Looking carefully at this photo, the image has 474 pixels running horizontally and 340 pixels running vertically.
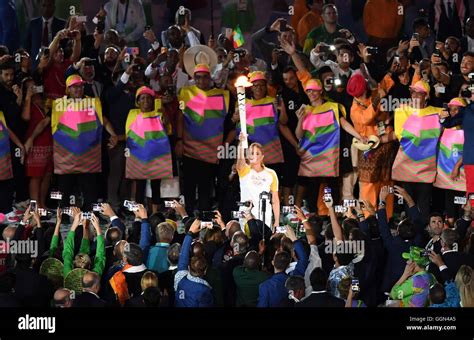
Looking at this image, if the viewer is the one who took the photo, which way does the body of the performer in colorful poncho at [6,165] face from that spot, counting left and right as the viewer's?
facing the viewer

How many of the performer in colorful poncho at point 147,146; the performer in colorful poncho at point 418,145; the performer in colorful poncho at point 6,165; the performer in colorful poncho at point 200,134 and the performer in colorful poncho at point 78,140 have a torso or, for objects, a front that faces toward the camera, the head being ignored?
5

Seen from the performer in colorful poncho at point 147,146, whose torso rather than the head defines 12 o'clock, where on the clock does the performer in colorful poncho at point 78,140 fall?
the performer in colorful poncho at point 78,140 is roughly at 3 o'clock from the performer in colorful poncho at point 147,146.

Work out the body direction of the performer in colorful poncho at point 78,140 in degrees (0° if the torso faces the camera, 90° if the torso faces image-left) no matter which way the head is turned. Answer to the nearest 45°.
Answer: approximately 0°

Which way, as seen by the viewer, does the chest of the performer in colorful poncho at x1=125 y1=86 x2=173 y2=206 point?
toward the camera

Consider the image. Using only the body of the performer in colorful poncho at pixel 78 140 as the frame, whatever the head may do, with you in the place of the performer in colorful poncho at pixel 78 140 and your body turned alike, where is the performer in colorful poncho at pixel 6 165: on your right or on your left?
on your right

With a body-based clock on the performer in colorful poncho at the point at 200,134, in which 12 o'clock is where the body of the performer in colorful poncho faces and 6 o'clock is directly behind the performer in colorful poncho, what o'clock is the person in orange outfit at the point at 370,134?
The person in orange outfit is roughly at 9 o'clock from the performer in colorful poncho.

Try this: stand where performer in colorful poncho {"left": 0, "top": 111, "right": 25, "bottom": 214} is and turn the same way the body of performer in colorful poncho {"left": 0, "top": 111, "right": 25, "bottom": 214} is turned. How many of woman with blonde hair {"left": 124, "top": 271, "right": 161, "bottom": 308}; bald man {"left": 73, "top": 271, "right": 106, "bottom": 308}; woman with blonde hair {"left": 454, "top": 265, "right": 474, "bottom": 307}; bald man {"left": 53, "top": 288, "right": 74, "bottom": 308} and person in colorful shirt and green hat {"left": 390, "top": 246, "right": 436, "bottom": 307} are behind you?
0

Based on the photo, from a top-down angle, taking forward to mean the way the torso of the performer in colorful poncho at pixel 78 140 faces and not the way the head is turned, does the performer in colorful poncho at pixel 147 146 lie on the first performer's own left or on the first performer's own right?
on the first performer's own left

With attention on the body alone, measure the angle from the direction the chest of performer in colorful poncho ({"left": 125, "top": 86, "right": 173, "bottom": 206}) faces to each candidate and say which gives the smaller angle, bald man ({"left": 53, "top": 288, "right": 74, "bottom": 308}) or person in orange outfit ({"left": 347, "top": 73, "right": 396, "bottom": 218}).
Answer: the bald man

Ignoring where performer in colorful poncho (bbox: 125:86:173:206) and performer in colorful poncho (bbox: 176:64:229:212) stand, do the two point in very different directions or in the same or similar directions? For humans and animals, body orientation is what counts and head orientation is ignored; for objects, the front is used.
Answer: same or similar directions

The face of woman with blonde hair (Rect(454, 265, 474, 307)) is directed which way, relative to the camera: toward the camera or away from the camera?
away from the camera

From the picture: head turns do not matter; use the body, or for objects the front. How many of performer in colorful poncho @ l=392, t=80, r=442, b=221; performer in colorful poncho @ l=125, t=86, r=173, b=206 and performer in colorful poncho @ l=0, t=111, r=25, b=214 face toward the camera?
3

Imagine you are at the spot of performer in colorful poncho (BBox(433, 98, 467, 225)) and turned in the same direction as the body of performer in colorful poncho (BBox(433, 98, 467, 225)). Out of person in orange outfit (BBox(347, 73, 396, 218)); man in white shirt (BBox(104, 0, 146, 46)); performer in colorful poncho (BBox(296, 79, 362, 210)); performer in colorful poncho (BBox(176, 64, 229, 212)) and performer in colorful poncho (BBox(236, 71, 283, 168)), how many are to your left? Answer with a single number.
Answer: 0

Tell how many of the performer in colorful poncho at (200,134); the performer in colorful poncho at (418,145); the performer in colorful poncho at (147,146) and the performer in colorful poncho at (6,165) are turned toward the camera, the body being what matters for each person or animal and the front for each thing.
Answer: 4

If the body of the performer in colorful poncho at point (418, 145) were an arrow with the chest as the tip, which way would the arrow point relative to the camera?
toward the camera

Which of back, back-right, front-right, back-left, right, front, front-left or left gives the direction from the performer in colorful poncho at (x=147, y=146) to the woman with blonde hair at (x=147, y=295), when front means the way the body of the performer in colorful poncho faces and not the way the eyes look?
front
